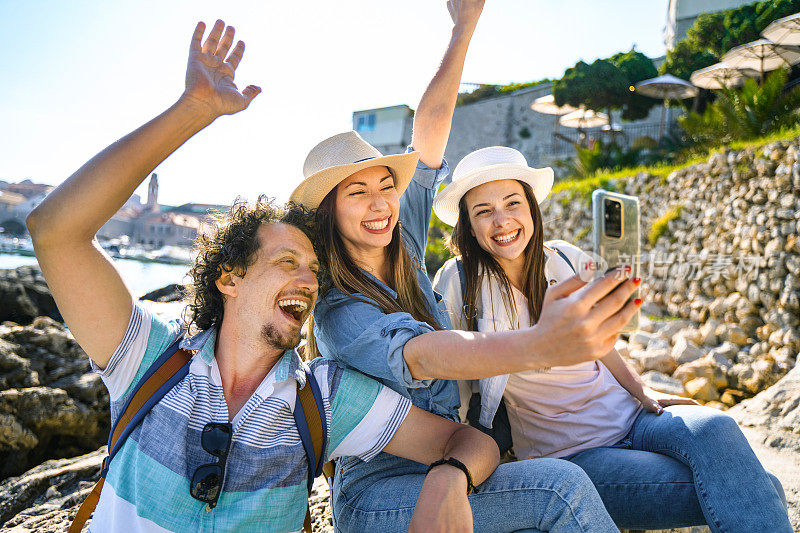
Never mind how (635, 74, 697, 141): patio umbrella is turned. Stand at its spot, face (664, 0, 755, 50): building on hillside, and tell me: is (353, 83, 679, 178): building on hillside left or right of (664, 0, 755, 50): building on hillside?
left

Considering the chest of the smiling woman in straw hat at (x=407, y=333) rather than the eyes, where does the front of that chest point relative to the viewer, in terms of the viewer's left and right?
facing the viewer and to the right of the viewer

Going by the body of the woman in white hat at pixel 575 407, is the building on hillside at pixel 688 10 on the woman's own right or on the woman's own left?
on the woman's own left

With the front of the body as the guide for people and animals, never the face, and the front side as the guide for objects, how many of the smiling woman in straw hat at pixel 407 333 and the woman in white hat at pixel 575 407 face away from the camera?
0

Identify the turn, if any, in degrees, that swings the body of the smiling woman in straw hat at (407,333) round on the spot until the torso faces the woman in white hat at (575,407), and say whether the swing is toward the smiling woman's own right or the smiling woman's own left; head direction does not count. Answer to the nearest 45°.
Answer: approximately 90° to the smiling woman's own left

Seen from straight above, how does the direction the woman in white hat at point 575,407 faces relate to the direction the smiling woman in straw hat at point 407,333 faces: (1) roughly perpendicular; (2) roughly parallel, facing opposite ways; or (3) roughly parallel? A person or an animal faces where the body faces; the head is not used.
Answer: roughly parallel

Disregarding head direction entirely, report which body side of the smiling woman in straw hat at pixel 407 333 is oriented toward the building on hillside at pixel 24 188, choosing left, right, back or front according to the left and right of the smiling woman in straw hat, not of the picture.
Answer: back

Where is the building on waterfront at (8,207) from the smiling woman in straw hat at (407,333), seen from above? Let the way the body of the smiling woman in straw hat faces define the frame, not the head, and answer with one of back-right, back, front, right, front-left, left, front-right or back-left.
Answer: back

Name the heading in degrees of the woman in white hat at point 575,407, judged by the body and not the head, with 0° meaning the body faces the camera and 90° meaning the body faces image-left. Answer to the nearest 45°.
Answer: approximately 315°

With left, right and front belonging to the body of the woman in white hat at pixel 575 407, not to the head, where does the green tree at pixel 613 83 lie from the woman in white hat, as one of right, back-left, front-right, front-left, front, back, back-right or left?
back-left

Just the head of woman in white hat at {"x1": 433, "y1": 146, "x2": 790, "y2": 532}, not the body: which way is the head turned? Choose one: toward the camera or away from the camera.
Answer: toward the camera
